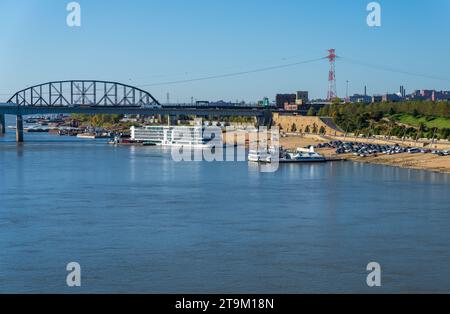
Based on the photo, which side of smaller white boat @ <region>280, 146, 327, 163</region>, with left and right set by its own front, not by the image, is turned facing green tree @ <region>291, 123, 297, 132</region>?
left

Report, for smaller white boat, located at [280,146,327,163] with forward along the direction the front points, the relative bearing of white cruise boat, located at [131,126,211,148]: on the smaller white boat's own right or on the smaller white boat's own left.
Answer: on the smaller white boat's own left

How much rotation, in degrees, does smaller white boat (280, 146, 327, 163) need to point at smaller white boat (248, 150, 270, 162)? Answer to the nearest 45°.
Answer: approximately 180°

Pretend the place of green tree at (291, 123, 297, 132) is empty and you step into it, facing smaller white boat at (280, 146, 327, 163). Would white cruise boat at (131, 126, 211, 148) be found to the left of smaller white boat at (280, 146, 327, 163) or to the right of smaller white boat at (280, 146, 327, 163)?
right

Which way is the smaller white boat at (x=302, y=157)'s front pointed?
to the viewer's right
